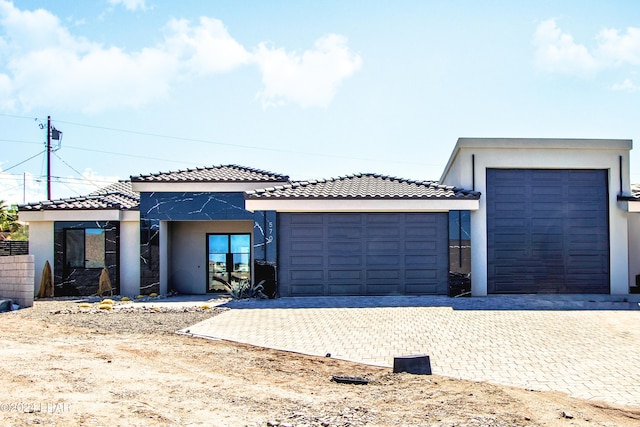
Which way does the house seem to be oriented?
toward the camera

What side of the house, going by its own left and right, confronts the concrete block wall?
right
